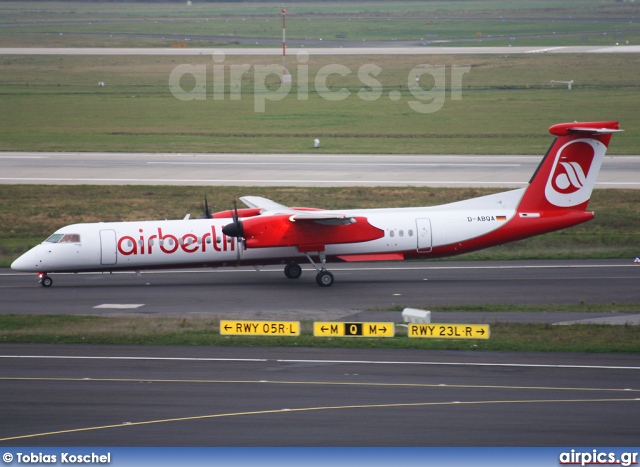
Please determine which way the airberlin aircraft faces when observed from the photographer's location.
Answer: facing to the left of the viewer

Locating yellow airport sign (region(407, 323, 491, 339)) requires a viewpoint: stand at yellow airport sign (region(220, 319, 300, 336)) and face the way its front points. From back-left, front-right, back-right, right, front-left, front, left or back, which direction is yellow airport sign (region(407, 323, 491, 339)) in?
left

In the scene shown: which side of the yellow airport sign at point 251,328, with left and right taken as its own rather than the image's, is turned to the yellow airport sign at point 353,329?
left

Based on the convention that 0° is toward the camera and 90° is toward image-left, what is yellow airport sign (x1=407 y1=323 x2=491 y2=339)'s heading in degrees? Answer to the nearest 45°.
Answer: approximately 0°

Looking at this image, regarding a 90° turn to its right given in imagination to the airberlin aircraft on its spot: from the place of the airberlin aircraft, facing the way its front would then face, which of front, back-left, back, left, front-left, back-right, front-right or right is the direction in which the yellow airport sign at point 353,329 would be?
back

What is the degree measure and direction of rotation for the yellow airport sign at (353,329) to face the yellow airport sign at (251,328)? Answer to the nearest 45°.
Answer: approximately 90° to its right

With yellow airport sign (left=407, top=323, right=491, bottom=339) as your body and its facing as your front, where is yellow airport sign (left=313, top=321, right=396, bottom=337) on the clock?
yellow airport sign (left=313, top=321, right=396, bottom=337) is roughly at 3 o'clock from yellow airport sign (left=407, top=323, right=491, bottom=339).

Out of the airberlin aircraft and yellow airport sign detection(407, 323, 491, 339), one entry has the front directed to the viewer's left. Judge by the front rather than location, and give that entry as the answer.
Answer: the airberlin aircraft

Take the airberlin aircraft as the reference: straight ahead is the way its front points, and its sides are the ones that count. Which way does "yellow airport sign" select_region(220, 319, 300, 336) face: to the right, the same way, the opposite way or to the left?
to the left

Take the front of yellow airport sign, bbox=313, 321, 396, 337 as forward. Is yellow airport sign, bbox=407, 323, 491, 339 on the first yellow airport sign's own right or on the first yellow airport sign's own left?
on the first yellow airport sign's own left
